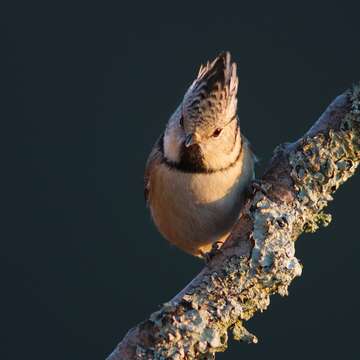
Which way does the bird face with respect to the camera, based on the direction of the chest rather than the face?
toward the camera
